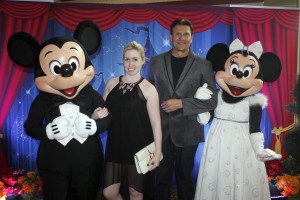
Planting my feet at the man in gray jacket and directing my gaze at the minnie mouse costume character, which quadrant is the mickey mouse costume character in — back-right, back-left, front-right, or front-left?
back-right

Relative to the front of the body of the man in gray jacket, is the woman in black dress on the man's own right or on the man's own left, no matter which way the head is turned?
on the man's own right

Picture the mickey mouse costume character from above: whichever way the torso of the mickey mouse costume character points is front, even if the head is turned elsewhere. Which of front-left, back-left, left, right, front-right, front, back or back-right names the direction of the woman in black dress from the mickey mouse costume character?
left

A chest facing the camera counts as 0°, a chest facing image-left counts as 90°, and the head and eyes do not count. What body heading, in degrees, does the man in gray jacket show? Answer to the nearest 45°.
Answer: approximately 0°

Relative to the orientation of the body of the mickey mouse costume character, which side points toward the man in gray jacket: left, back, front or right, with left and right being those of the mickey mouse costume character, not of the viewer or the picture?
left

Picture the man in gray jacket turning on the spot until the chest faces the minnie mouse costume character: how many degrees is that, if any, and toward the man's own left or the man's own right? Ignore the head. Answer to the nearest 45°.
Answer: approximately 90° to the man's own left

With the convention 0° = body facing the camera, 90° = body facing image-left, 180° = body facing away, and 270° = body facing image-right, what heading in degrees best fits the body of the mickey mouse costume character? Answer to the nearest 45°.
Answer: approximately 0°

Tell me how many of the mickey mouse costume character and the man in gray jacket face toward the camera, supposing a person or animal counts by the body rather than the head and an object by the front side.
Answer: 2
